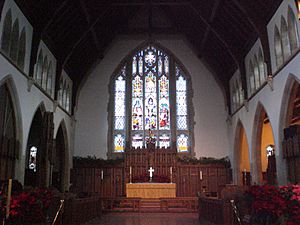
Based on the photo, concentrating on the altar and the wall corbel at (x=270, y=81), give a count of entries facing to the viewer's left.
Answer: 1

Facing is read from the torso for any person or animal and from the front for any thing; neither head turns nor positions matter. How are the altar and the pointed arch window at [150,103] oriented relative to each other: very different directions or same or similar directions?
same or similar directions

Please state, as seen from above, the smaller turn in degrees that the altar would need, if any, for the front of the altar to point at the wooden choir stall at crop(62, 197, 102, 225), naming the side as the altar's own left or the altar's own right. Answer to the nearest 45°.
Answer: approximately 45° to the altar's own right

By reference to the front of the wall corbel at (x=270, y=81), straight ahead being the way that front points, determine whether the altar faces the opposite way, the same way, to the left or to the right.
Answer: to the left

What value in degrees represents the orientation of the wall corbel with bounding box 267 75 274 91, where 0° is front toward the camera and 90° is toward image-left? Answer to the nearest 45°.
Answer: approximately 90°

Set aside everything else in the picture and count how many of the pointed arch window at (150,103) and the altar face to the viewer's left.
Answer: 0

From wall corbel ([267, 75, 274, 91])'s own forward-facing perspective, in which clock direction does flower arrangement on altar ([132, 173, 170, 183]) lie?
The flower arrangement on altar is roughly at 1 o'clock from the wall corbel.

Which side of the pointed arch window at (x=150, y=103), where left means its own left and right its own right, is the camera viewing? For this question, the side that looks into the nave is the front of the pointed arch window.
front

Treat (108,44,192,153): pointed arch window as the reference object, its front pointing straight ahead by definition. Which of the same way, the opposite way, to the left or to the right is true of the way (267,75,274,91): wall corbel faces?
to the right

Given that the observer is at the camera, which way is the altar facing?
facing the viewer

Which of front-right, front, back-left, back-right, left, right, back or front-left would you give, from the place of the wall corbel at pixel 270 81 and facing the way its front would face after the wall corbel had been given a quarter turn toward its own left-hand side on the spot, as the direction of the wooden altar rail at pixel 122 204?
right

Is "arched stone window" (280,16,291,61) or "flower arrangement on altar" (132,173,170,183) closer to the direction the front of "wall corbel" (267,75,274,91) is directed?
the flower arrangement on altar

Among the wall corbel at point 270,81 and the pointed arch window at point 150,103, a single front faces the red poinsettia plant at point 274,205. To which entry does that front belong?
the pointed arch window

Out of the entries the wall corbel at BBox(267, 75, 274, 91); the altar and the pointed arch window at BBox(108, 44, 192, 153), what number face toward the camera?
2

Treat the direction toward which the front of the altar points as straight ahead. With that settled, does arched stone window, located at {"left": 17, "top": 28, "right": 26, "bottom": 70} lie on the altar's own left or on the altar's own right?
on the altar's own right
